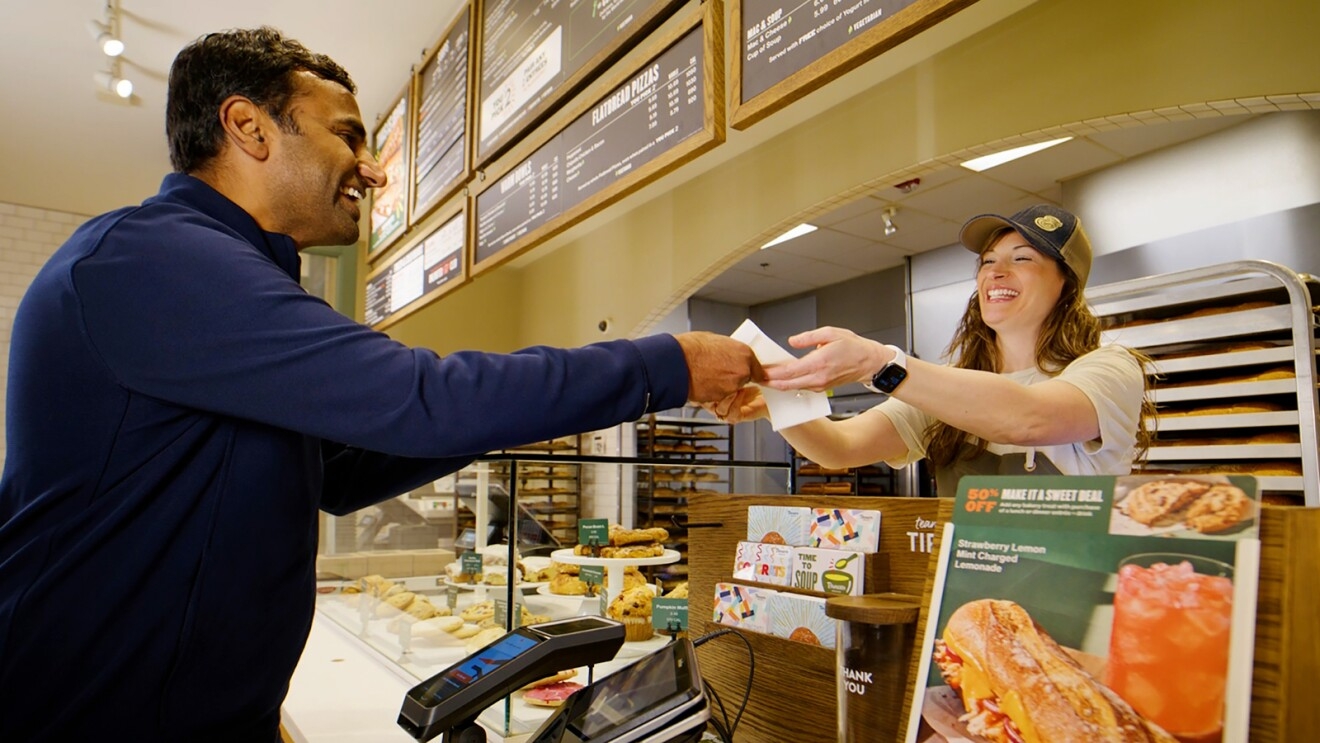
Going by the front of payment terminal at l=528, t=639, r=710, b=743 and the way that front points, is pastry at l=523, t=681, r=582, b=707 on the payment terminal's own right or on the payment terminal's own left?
on the payment terminal's own right

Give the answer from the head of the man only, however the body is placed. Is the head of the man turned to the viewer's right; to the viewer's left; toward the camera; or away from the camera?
to the viewer's right

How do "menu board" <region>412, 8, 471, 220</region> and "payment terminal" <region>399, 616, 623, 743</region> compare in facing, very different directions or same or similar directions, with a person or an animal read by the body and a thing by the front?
same or similar directions

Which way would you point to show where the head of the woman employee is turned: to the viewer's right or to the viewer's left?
to the viewer's left

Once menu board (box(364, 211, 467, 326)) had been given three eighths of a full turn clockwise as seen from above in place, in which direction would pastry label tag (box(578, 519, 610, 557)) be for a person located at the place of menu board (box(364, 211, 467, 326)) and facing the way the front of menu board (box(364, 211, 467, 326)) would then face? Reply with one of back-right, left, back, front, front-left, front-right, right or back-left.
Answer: back

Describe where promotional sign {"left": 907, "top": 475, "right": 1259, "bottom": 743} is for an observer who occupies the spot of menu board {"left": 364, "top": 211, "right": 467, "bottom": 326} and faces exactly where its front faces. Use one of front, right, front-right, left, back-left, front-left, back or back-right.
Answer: front-left

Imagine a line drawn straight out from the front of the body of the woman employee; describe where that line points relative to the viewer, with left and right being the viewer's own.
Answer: facing the viewer and to the left of the viewer

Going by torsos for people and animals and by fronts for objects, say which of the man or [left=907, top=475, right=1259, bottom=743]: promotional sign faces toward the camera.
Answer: the promotional sign

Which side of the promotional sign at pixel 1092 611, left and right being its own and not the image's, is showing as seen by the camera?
front

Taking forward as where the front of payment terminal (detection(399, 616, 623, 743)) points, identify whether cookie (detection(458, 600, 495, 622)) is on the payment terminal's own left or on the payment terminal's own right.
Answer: on the payment terminal's own right

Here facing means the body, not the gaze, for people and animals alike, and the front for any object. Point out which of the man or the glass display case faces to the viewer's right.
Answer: the man

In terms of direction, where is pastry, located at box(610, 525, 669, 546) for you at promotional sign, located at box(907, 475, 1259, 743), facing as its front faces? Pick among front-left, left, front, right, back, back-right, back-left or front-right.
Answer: back-right

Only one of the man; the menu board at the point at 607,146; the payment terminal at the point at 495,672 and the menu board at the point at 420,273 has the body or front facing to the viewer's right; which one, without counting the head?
the man

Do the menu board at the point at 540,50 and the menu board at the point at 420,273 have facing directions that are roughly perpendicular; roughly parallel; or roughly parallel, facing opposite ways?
roughly parallel
